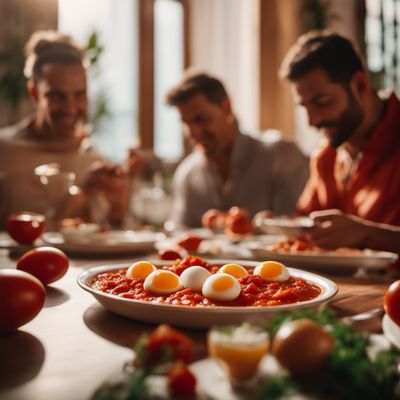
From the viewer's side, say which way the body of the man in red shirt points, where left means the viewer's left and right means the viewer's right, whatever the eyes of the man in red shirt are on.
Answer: facing the viewer and to the left of the viewer

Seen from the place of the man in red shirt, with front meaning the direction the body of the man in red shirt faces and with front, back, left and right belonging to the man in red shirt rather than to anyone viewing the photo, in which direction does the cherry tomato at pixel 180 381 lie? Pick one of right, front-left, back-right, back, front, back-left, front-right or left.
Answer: front-left

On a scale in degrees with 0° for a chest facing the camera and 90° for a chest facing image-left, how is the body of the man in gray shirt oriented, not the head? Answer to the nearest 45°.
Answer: approximately 45°

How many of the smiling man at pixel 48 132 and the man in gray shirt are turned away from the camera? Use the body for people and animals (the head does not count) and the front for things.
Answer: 0

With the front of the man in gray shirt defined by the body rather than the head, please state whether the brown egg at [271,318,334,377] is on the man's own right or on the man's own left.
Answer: on the man's own left

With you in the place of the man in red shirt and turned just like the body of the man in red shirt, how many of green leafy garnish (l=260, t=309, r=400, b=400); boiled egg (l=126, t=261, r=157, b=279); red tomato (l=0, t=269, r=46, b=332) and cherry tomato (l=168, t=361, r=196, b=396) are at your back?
0

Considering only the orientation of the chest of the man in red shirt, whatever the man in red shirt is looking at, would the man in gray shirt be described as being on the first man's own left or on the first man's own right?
on the first man's own right

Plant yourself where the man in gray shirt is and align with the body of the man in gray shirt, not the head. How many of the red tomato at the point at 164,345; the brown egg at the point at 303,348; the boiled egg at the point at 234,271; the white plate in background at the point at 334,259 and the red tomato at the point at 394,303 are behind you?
0

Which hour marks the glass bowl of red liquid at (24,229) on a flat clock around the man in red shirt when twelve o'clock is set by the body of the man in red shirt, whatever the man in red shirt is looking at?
The glass bowl of red liquid is roughly at 12 o'clock from the man in red shirt.

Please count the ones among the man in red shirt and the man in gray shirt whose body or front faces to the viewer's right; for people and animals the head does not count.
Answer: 0

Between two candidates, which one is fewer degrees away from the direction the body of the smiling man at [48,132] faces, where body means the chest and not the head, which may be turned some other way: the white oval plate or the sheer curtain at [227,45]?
the white oval plate

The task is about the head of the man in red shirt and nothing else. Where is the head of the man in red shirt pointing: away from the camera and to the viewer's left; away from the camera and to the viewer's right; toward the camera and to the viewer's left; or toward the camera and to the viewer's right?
toward the camera and to the viewer's left

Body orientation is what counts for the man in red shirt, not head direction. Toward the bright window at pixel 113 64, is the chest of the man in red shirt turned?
no

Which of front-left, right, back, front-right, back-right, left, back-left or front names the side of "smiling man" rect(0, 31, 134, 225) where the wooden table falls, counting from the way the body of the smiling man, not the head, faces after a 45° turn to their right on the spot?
front
